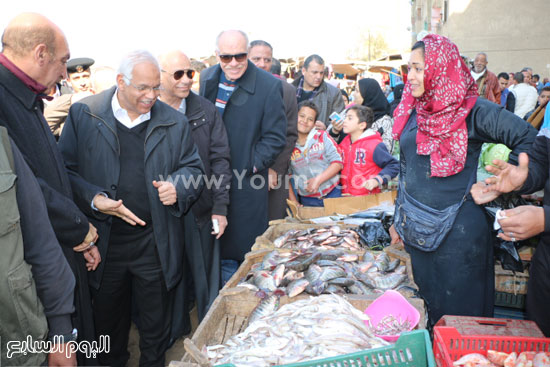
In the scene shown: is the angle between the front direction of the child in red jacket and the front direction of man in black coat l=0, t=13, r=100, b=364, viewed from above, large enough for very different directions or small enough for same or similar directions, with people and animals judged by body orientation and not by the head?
very different directions

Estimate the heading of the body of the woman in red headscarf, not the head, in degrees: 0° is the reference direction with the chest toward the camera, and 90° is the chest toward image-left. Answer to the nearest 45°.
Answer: approximately 45°

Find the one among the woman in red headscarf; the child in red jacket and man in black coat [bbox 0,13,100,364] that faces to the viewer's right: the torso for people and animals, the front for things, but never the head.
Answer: the man in black coat

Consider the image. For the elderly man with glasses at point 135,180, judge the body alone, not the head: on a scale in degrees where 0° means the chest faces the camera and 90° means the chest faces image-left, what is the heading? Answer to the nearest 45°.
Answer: approximately 315°

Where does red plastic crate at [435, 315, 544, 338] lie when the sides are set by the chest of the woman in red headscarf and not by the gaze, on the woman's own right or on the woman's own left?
on the woman's own left

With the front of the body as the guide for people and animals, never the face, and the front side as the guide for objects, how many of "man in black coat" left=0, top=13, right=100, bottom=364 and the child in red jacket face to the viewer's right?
1

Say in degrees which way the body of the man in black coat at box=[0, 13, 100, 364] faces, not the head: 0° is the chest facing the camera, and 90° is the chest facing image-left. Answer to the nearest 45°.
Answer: approximately 270°
